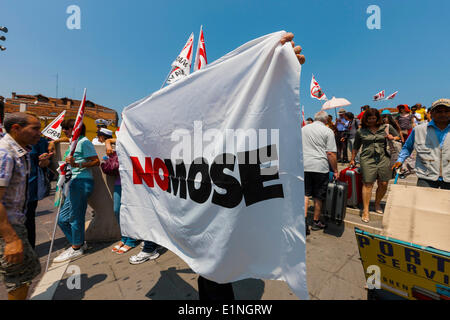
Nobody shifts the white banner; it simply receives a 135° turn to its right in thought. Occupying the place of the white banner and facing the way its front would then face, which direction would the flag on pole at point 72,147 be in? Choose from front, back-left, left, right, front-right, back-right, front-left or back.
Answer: front-left

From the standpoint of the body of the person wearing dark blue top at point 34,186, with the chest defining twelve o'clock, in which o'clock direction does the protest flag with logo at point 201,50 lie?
The protest flag with logo is roughly at 12 o'clock from the person wearing dark blue top.

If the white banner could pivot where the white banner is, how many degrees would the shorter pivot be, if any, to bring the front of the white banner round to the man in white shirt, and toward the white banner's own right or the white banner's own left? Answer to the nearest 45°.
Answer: approximately 180°

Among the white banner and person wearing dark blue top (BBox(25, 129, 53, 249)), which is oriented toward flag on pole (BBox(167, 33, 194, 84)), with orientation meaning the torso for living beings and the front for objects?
the person wearing dark blue top

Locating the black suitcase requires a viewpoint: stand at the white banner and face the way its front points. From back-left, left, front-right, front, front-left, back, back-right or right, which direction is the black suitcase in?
back

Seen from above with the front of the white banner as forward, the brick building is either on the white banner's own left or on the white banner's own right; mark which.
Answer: on the white banner's own right

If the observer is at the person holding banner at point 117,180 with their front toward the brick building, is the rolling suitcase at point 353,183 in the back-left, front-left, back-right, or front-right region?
back-right

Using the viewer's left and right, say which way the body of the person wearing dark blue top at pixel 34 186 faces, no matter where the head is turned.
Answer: facing to the right of the viewer

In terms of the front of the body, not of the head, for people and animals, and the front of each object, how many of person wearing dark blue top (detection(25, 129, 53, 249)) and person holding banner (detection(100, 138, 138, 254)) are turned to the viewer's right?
1

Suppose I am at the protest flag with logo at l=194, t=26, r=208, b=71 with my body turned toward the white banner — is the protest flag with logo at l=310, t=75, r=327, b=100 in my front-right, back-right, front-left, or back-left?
back-left

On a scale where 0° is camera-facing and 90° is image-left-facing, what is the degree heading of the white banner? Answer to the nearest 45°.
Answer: approximately 45°
